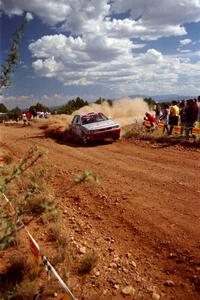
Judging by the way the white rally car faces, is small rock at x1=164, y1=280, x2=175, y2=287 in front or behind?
in front
